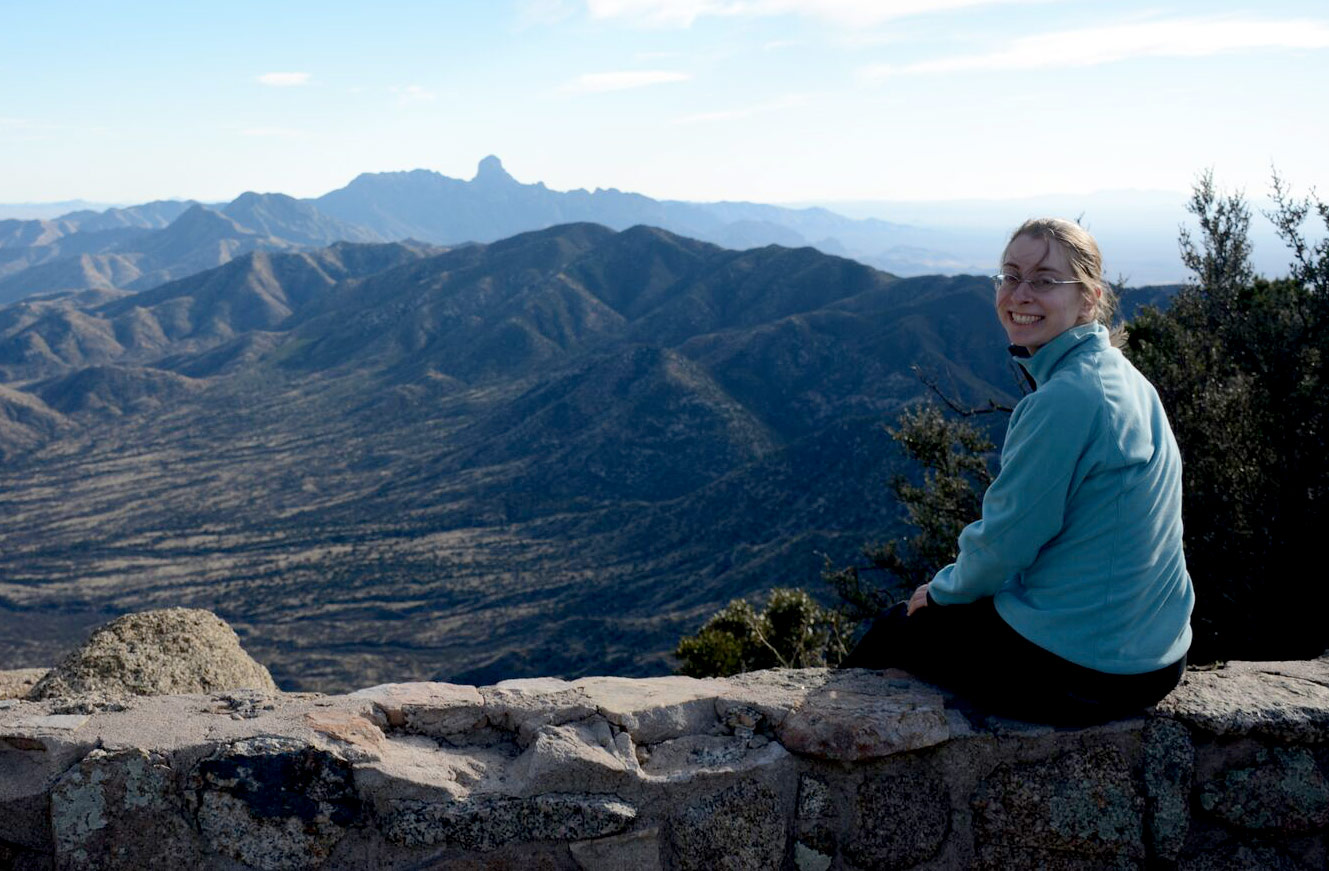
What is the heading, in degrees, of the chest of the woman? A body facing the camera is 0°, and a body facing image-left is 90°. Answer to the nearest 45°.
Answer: approximately 135°

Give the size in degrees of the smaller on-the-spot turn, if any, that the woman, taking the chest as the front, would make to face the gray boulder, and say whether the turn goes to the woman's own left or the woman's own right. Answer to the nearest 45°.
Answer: approximately 45° to the woman's own left
